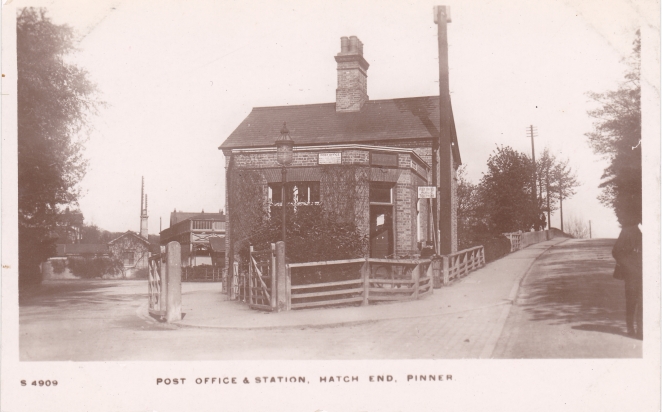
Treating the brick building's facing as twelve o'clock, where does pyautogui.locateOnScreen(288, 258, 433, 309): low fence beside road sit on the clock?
The low fence beside road is roughly at 12 o'clock from the brick building.

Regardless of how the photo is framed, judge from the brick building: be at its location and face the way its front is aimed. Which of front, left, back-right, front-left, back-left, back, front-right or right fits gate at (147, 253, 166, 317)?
front-right

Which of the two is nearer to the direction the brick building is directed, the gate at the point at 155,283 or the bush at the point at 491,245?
the gate

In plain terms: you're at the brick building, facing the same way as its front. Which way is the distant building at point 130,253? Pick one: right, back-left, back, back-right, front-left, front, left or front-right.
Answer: right

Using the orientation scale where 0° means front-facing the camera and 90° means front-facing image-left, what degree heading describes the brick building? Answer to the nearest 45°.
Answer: approximately 0°

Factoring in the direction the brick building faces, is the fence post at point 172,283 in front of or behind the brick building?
in front
